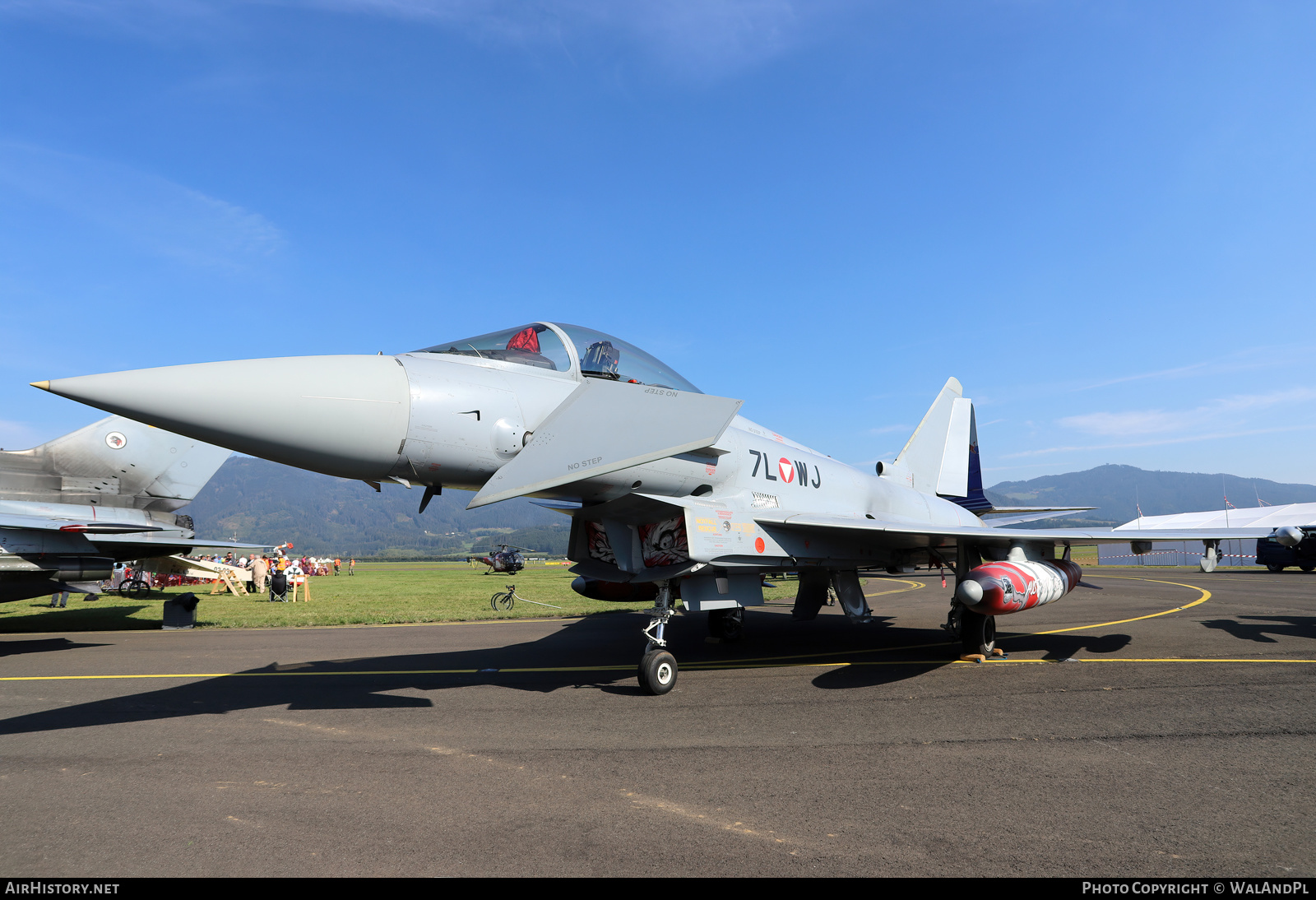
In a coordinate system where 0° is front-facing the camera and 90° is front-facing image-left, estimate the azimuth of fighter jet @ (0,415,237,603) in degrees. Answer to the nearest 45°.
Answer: approximately 90°

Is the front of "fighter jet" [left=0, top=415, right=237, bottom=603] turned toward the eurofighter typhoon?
no

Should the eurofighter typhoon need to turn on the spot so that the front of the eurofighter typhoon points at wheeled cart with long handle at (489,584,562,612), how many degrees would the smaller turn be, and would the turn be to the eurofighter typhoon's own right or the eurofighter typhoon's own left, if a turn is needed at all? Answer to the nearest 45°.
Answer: approximately 135° to the eurofighter typhoon's own right

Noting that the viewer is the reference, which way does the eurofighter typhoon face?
facing the viewer and to the left of the viewer

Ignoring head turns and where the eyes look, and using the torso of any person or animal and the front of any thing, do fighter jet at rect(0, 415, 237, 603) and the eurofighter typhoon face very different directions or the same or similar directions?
same or similar directions

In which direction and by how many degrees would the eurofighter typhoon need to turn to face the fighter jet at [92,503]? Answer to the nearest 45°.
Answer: approximately 90° to its right

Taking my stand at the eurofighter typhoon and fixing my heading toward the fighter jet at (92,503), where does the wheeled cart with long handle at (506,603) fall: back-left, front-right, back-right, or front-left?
front-right
